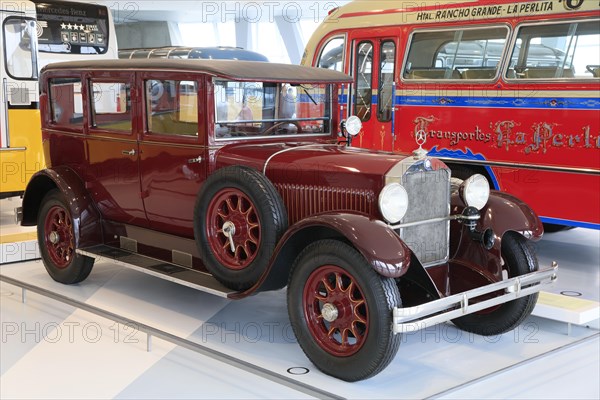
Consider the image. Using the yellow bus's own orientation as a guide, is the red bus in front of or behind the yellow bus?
behind

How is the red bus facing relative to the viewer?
to the viewer's right

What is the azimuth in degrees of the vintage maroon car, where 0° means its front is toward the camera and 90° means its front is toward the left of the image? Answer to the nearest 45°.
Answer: approximately 315°

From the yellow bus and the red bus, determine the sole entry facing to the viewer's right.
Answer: the red bus

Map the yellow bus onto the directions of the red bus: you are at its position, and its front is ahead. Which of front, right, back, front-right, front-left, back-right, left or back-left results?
back

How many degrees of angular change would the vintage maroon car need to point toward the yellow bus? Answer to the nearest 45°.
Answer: approximately 180°
